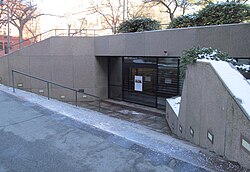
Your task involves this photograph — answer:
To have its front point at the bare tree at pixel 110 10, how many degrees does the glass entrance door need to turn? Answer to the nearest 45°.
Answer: approximately 135° to its right

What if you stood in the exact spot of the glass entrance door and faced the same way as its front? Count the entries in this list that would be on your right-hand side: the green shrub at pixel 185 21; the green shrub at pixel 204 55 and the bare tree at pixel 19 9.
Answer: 1

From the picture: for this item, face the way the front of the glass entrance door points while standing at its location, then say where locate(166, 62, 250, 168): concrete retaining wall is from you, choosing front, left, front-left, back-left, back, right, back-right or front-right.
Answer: front-left

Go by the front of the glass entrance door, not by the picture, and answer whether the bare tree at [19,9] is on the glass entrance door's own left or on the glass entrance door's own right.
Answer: on the glass entrance door's own right

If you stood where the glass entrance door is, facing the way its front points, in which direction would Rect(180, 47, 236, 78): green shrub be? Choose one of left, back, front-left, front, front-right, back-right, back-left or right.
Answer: front-left

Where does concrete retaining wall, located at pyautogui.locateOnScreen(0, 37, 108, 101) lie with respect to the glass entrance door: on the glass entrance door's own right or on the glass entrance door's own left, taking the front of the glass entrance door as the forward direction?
on the glass entrance door's own right

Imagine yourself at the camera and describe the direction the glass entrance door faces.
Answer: facing the viewer and to the left of the viewer

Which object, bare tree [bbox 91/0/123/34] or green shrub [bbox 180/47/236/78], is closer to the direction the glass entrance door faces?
the green shrub

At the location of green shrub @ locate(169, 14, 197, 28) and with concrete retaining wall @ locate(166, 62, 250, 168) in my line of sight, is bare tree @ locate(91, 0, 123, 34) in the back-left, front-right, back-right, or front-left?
back-right
